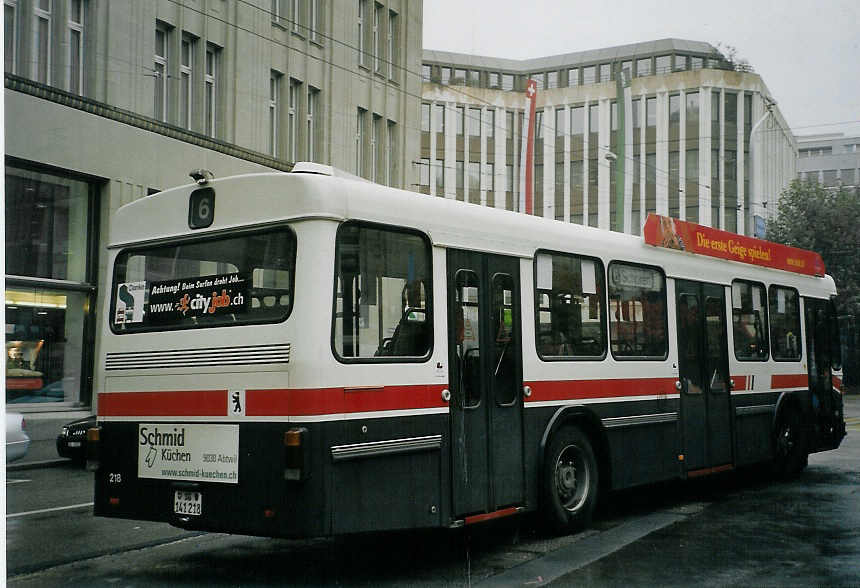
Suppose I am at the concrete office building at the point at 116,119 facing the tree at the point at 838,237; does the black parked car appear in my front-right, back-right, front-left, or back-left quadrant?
back-right

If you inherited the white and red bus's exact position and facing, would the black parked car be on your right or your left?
on your left

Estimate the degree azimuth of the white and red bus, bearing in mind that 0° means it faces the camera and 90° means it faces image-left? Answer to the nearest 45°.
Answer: approximately 225°

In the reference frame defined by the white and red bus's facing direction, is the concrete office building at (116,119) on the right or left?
on its left

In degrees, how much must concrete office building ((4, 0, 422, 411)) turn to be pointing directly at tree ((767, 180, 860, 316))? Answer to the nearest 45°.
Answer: approximately 90° to its left

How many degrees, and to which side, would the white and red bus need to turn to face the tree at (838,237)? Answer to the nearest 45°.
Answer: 0° — it already faces it

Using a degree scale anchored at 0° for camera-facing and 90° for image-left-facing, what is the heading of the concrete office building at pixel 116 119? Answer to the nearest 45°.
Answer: approximately 315°

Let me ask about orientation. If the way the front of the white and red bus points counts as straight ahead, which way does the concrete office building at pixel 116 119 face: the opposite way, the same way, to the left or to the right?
to the right
